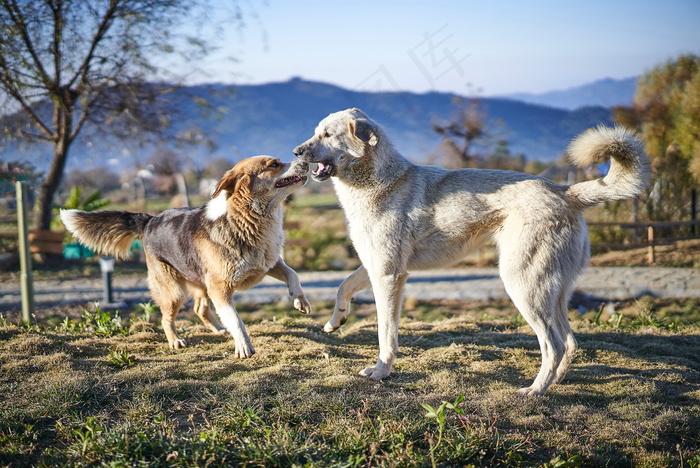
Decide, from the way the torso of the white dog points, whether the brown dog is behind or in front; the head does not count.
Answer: in front

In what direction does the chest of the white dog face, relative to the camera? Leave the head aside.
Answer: to the viewer's left

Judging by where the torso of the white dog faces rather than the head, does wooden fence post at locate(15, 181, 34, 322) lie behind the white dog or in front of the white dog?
in front
